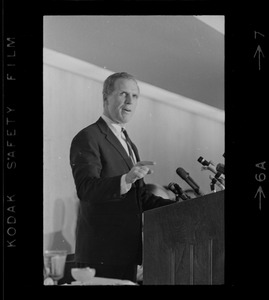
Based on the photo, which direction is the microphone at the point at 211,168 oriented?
to the viewer's left

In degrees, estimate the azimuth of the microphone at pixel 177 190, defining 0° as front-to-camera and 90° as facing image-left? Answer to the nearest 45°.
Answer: approximately 90°

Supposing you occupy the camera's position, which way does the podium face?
facing to the right of the viewer

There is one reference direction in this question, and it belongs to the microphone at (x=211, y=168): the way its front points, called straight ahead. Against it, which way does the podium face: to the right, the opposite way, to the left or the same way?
the opposite way

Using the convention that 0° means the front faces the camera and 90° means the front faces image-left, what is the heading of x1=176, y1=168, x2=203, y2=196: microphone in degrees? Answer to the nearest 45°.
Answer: approximately 90°

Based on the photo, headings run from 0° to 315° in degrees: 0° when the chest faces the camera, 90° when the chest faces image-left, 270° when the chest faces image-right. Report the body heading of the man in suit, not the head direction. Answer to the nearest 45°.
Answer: approximately 315°
